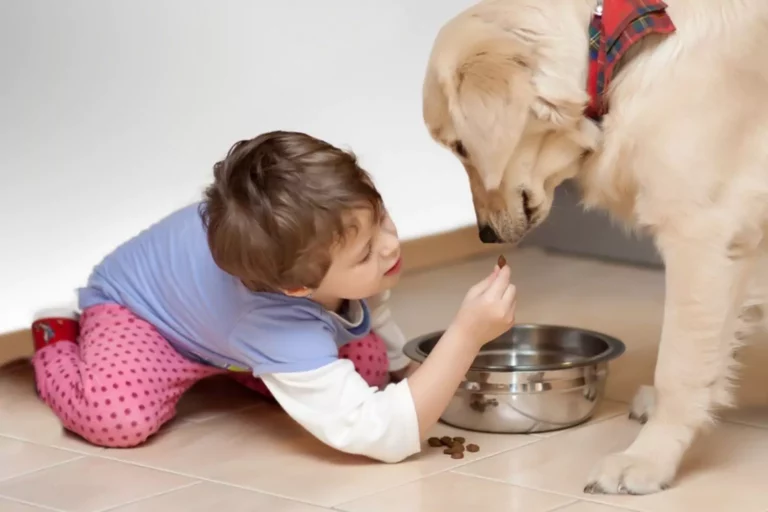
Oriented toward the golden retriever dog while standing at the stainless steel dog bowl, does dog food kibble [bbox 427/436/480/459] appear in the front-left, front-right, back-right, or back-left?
back-right

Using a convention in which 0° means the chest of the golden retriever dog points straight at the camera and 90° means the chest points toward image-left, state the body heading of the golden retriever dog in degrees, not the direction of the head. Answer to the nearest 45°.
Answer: approximately 90°

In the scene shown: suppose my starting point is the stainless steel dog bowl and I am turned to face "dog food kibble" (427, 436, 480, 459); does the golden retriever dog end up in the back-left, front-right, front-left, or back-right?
back-left
